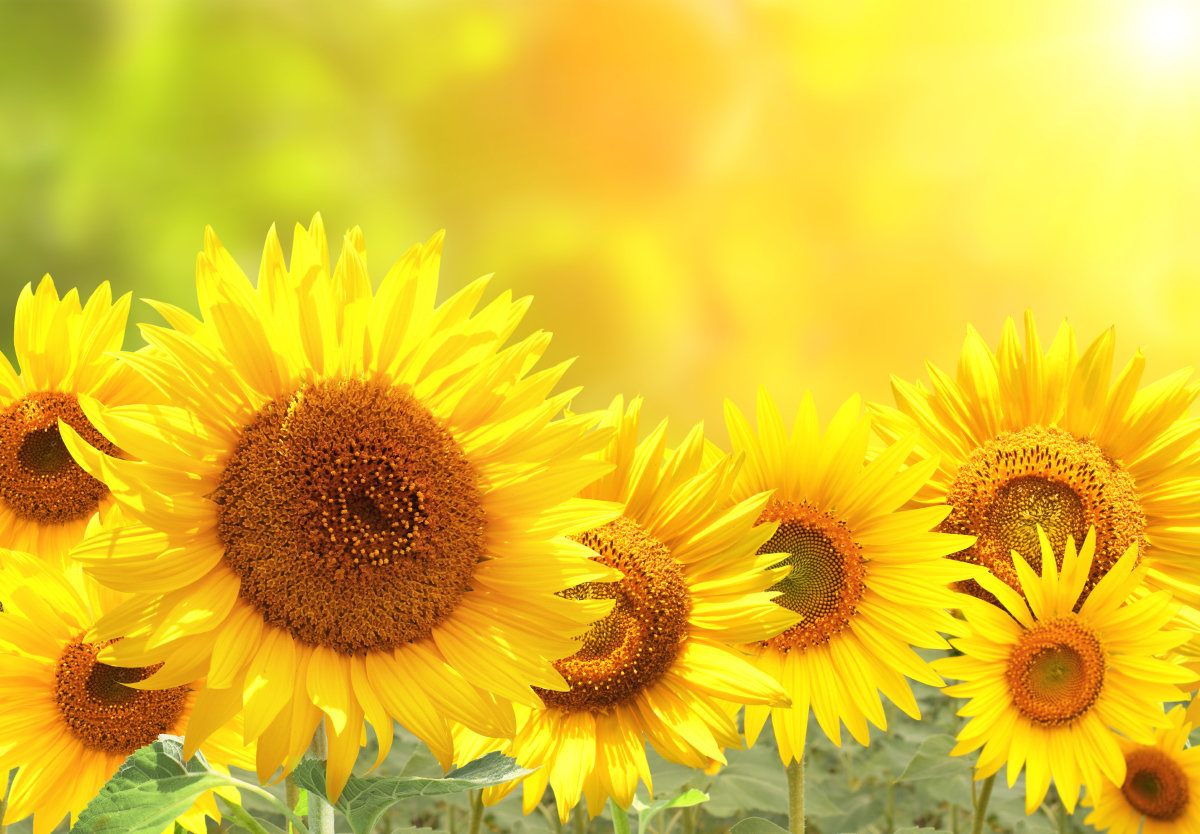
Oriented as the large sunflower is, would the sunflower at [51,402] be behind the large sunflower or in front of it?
behind

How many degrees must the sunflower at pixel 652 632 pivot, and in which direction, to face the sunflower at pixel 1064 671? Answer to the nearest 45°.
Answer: approximately 135° to its left

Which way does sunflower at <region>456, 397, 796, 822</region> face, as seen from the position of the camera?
facing the viewer

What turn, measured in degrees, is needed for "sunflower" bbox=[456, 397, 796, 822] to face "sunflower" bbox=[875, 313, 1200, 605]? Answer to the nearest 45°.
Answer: approximately 135° to its left

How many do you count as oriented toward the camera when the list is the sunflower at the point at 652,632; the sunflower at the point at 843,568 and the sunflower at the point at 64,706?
3

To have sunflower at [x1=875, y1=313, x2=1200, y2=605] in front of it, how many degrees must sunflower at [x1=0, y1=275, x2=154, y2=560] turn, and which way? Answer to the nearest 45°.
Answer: approximately 90° to its left

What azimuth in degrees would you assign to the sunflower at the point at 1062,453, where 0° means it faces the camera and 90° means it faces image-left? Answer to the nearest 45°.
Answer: approximately 0°

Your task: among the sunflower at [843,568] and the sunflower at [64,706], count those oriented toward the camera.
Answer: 2

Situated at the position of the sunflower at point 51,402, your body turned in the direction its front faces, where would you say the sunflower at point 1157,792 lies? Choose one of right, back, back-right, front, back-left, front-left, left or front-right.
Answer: left

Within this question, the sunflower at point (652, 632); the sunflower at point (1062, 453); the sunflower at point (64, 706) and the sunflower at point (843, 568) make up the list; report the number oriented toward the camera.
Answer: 4

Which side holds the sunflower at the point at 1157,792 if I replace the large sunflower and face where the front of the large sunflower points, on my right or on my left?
on my left

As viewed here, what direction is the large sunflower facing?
toward the camera

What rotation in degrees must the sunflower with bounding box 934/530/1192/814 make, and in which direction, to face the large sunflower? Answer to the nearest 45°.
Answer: approximately 45° to its right
